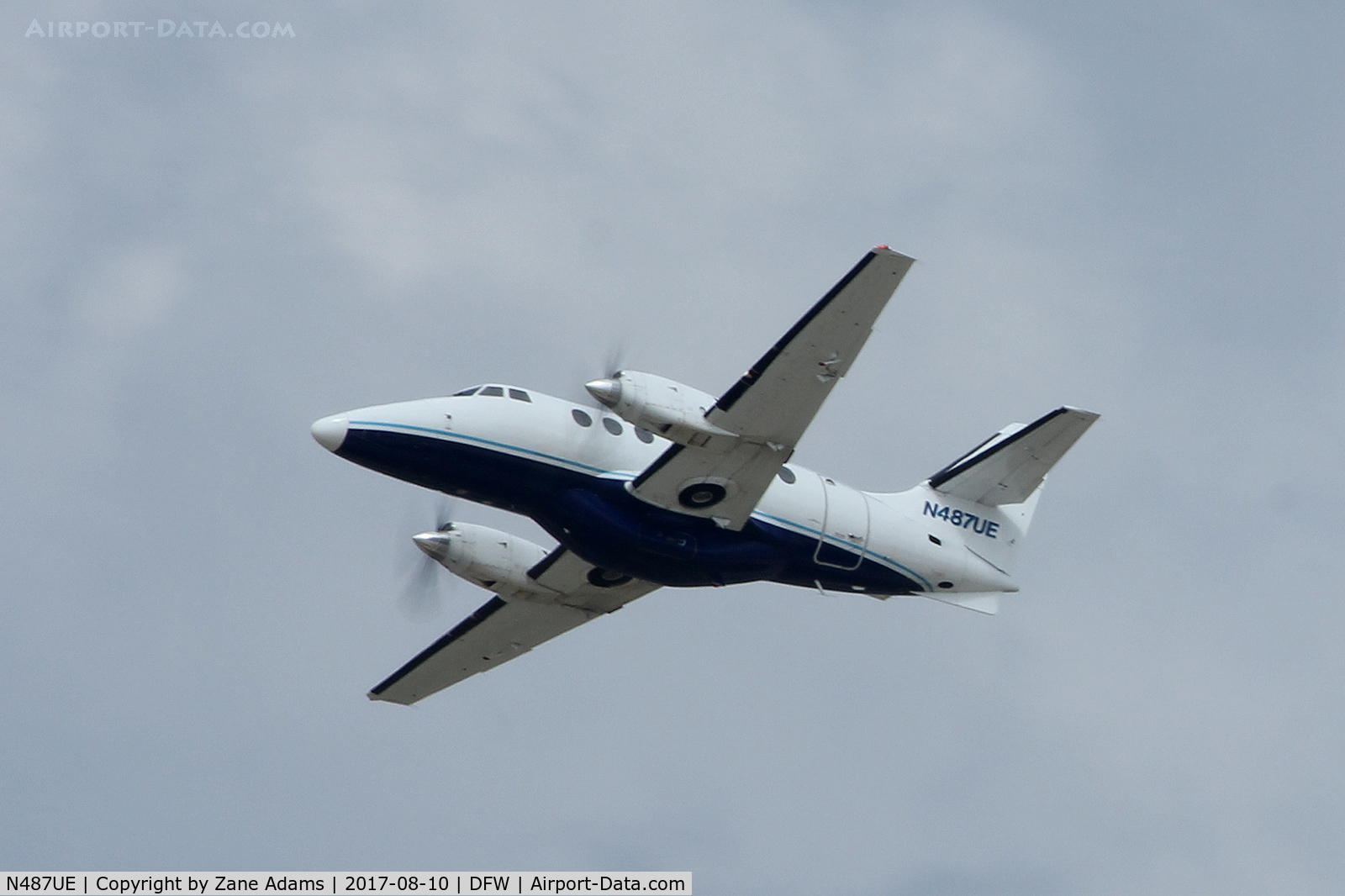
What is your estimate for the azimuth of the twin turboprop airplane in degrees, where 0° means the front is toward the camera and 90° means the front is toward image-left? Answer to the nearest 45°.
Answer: approximately 45°
